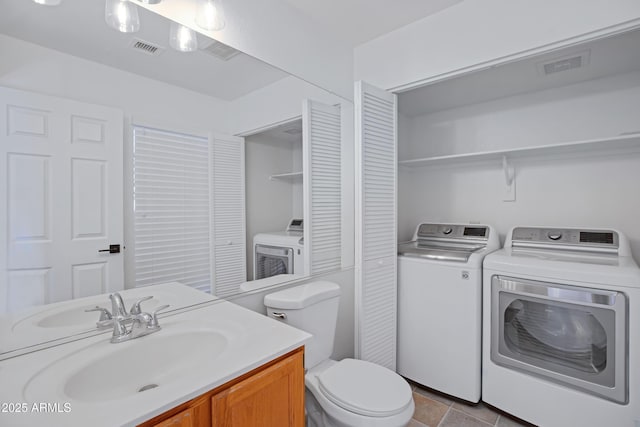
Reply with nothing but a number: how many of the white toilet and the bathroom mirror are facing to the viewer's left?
0

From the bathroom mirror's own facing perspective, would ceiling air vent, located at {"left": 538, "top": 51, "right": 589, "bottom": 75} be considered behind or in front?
in front

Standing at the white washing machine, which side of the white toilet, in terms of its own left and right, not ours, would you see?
left

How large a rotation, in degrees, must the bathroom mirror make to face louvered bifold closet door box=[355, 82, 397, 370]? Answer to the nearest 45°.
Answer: approximately 45° to its left

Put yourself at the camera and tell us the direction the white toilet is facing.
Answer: facing the viewer and to the right of the viewer

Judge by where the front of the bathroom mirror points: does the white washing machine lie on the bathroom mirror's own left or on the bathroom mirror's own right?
on the bathroom mirror's own left
